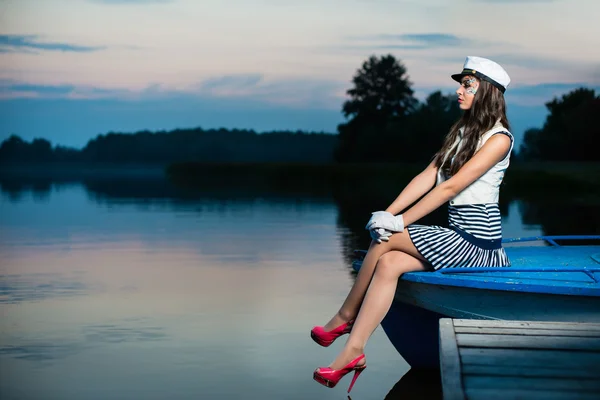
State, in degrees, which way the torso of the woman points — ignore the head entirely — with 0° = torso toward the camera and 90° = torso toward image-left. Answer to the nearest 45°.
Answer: approximately 90°

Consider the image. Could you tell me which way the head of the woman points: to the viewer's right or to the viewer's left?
to the viewer's left

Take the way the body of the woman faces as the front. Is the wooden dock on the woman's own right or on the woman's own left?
on the woman's own left
